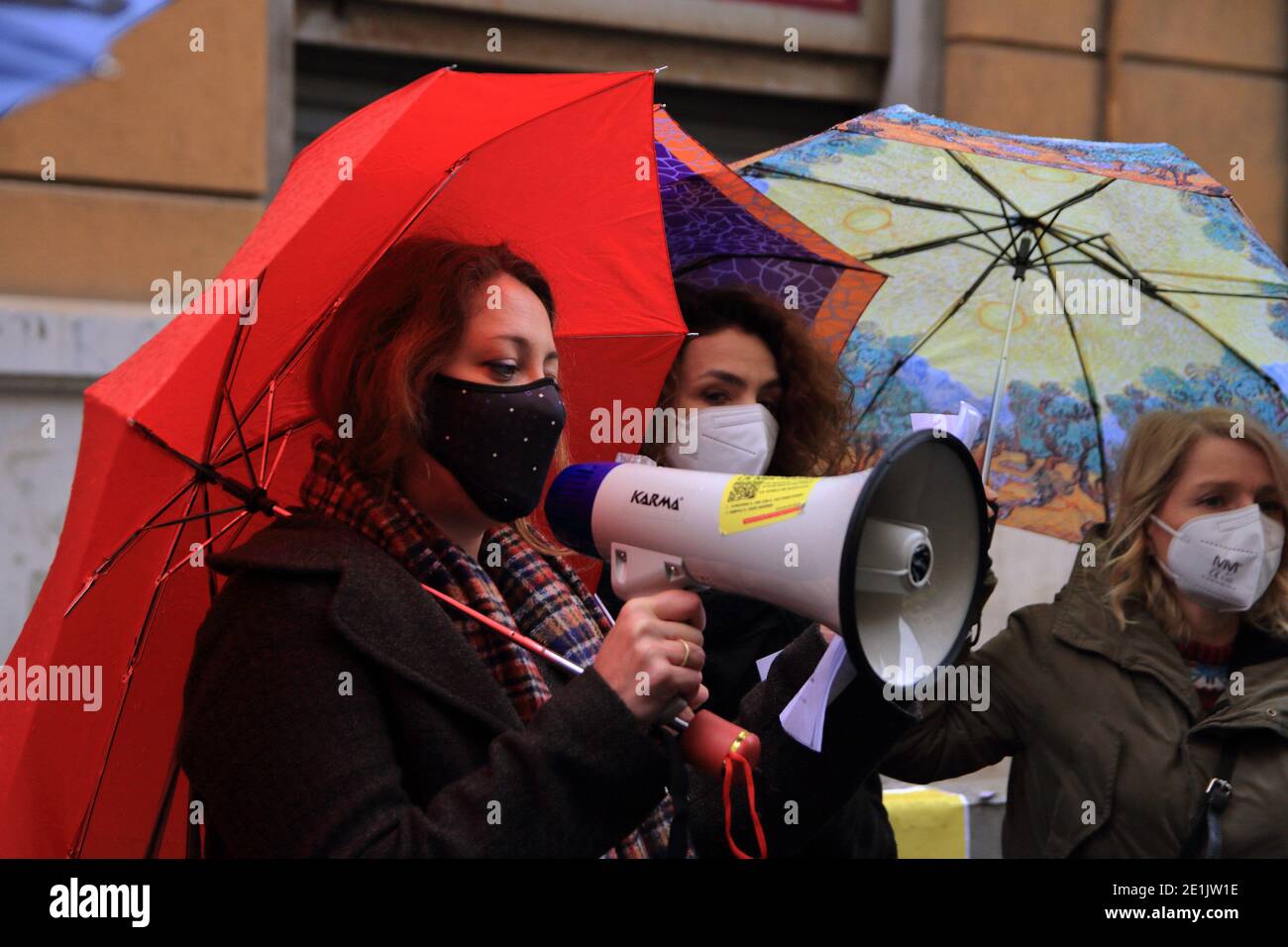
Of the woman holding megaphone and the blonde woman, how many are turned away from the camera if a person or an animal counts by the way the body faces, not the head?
0

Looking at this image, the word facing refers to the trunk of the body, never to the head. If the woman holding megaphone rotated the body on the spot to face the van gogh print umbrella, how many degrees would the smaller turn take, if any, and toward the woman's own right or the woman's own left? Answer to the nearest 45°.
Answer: approximately 90° to the woman's own left

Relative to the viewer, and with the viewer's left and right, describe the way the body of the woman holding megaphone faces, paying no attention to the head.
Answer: facing the viewer and to the right of the viewer

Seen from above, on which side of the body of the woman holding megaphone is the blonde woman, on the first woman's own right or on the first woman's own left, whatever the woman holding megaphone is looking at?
on the first woman's own left
